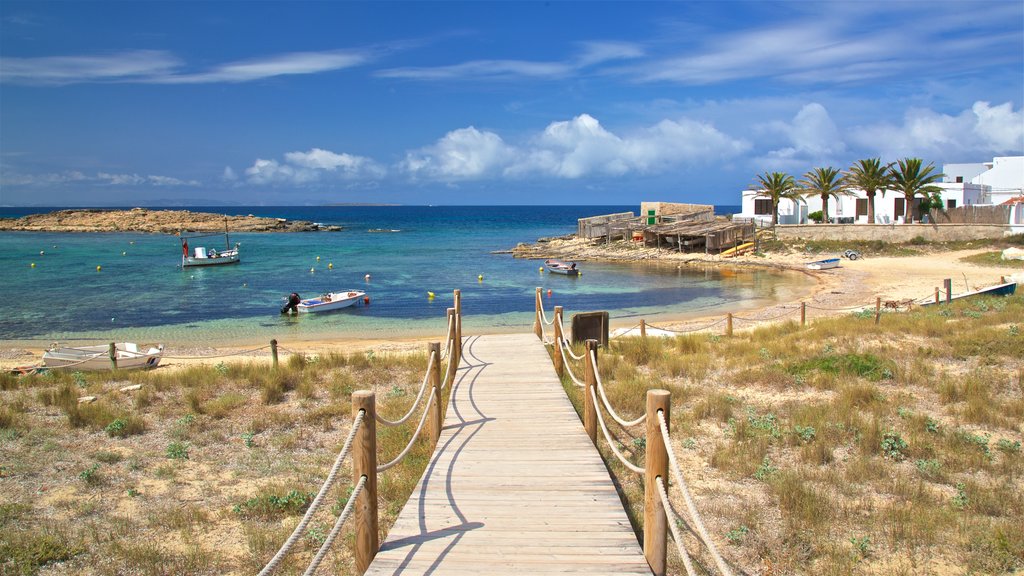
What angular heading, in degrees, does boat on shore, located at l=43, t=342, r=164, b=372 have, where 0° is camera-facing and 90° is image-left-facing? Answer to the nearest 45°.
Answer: approximately 270°

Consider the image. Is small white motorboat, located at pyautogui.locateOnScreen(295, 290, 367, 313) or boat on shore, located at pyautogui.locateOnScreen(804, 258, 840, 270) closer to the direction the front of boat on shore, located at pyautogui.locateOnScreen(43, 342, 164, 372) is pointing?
the boat on shore

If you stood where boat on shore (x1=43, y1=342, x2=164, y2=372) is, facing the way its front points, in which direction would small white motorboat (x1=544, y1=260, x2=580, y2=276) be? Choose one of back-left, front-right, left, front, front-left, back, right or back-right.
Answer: front-left

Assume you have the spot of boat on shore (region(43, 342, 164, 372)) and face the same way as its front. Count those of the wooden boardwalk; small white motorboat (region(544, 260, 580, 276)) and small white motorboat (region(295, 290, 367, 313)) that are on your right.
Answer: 1

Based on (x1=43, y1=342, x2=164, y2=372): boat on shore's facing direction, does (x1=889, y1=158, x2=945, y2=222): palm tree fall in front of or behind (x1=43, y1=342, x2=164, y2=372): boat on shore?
in front

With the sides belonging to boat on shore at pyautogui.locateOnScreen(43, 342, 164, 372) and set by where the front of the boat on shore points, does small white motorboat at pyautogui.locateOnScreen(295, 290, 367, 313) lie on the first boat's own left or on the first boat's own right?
on the first boat's own left

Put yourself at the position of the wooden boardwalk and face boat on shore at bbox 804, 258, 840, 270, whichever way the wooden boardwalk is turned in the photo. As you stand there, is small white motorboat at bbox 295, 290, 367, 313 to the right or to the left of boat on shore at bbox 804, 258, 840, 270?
left

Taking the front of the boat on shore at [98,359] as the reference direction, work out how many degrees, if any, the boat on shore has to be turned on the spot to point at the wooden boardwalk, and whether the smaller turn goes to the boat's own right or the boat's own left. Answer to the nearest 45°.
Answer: approximately 90° to the boat's own right

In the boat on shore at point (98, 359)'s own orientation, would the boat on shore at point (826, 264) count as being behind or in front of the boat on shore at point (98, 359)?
in front
